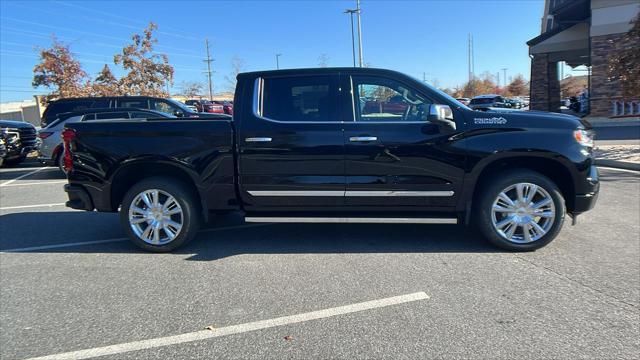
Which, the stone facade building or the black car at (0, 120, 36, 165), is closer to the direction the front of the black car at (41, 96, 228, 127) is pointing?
the stone facade building

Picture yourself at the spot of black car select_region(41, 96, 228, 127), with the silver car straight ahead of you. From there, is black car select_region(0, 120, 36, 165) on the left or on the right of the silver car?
right

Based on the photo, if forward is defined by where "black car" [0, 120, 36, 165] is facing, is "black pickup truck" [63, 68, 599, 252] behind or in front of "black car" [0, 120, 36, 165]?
in front

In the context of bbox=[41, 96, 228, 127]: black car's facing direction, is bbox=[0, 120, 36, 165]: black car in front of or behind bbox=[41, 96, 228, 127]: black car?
behind

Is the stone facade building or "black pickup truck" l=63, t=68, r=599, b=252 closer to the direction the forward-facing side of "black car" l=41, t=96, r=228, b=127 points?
the stone facade building

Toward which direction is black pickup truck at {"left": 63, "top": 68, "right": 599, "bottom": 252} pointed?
to the viewer's right

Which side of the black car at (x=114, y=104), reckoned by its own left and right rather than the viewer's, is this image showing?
right

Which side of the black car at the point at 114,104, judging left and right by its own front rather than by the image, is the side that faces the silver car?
right

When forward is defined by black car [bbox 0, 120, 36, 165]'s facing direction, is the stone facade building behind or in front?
in front

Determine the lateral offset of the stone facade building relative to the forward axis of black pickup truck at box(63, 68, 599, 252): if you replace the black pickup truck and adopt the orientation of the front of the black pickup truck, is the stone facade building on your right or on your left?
on your left

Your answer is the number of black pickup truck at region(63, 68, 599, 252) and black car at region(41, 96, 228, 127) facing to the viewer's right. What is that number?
2

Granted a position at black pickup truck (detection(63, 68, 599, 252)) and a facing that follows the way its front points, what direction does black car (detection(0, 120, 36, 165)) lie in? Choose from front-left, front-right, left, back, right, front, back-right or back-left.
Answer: back-left

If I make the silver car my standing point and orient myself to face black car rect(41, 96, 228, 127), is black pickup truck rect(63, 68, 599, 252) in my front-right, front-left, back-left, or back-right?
back-right

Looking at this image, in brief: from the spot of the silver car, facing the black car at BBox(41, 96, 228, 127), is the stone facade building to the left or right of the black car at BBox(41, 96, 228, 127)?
right
